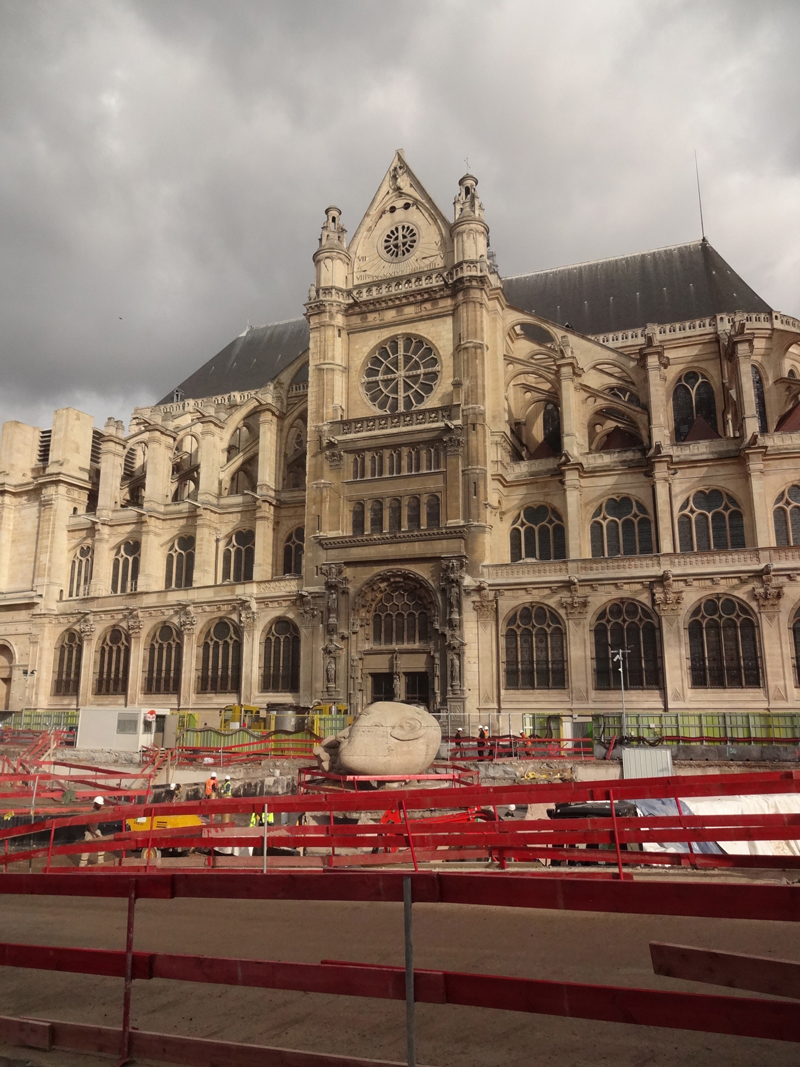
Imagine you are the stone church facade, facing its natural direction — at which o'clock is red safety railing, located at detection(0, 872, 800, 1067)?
The red safety railing is roughly at 12 o'clock from the stone church facade.

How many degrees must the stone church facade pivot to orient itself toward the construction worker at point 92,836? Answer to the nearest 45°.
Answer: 0° — it already faces them

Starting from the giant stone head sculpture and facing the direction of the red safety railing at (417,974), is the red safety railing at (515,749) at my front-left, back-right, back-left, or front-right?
back-left

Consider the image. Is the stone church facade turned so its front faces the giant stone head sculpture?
yes

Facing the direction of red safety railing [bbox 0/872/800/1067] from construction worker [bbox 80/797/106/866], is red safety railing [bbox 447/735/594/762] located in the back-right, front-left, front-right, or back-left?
back-left

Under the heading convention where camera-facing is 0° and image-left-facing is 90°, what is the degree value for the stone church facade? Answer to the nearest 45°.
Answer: approximately 0°
